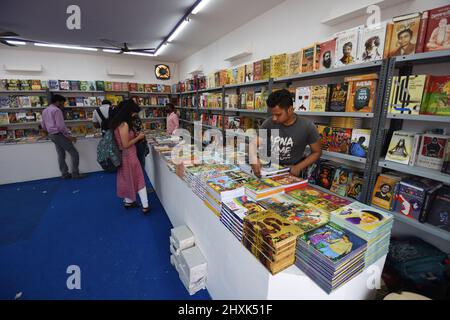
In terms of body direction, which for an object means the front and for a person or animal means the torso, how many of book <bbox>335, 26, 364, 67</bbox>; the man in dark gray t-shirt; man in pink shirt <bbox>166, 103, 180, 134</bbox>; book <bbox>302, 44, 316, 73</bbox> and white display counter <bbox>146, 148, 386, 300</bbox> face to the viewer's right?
0

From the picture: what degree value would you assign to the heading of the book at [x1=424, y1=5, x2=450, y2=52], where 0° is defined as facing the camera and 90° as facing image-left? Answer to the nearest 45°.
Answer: approximately 45°

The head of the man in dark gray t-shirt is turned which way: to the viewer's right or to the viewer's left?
to the viewer's left

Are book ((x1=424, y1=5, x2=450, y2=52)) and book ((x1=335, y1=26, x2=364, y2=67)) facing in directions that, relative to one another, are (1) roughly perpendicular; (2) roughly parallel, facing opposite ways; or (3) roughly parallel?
roughly parallel

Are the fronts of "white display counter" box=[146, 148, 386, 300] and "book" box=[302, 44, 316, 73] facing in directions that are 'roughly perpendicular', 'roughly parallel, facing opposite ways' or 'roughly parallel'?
roughly parallel

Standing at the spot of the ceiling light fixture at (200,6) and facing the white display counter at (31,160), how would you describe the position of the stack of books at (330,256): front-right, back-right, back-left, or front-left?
back-left

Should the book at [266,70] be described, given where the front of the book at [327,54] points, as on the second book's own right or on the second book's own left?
on the second book's own right

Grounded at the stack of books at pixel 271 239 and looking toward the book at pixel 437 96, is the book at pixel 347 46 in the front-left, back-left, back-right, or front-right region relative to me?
front-left

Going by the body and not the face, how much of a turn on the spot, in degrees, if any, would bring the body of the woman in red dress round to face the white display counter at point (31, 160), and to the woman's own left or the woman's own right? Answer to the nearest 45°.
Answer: approximately 135° to the woman's own left

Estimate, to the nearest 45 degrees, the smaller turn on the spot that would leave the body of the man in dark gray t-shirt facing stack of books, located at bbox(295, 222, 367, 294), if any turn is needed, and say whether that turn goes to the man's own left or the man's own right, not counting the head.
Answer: approximately 45° to the man's own left

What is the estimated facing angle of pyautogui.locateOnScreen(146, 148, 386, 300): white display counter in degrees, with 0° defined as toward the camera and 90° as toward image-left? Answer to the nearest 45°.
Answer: approximately 45°
